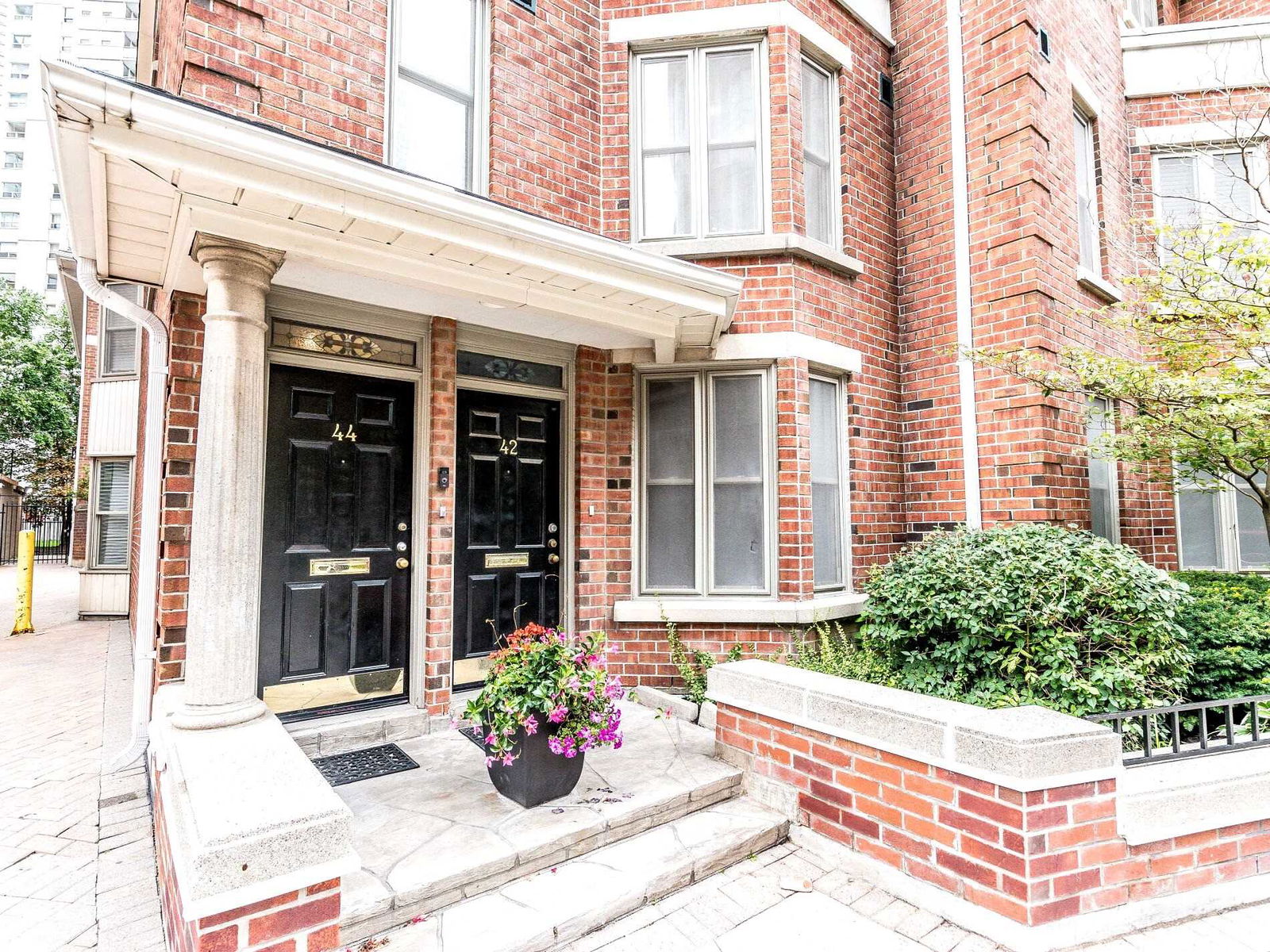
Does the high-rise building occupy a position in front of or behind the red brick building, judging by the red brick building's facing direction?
behind

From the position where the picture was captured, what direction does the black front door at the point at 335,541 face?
facing the viewer and to the right of the viewer

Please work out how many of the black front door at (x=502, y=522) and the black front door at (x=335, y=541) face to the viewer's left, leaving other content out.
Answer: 0

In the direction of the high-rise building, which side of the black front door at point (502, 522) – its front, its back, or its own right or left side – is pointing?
back

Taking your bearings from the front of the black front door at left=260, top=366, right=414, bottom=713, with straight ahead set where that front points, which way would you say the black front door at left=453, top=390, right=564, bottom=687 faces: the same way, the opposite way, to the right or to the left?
the same way

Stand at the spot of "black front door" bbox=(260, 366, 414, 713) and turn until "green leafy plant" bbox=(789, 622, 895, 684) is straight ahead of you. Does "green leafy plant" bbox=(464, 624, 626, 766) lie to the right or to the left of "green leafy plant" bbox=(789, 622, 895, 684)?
right

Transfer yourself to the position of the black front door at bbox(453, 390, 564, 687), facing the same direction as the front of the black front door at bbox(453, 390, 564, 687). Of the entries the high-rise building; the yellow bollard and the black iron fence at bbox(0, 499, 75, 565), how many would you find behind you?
3

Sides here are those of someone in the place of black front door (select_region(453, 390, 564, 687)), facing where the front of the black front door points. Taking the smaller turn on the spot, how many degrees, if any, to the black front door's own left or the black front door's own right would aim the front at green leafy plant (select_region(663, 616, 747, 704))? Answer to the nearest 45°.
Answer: approximately 45° to the black front door's own left

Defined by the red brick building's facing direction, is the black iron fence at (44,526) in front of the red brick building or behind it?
behind

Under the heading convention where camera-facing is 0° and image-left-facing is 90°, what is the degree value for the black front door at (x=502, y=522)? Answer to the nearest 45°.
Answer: approximately 315°
